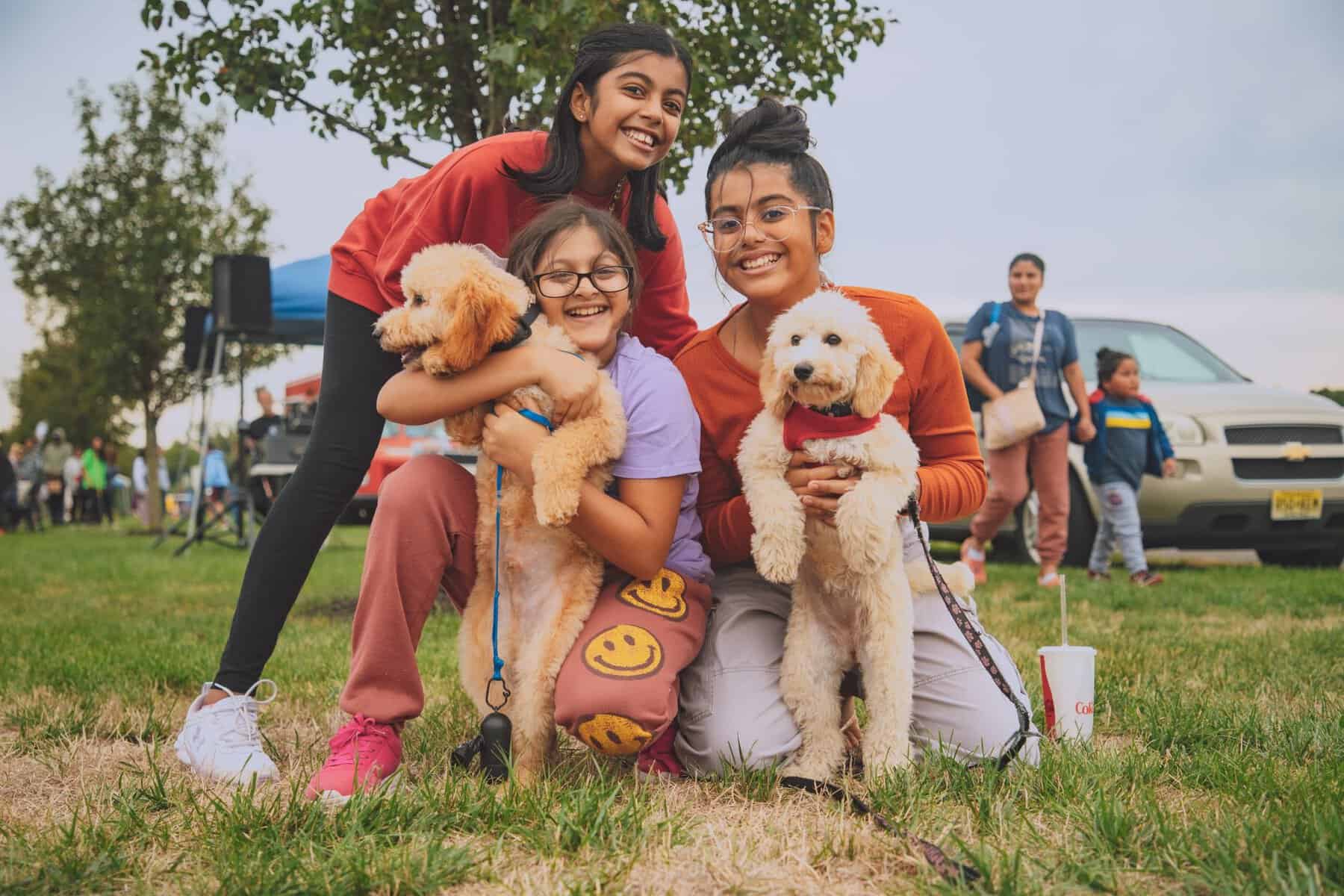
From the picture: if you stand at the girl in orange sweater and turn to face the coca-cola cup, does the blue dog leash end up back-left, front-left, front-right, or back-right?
back-right

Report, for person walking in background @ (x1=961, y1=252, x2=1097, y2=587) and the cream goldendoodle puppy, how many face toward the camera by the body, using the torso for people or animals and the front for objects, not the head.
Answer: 2

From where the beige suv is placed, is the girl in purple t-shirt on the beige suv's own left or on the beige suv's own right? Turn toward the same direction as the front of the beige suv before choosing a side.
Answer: on the beige suv's own right

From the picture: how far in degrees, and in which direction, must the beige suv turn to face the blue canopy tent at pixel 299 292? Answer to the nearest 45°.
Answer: approximately 135° to its right
